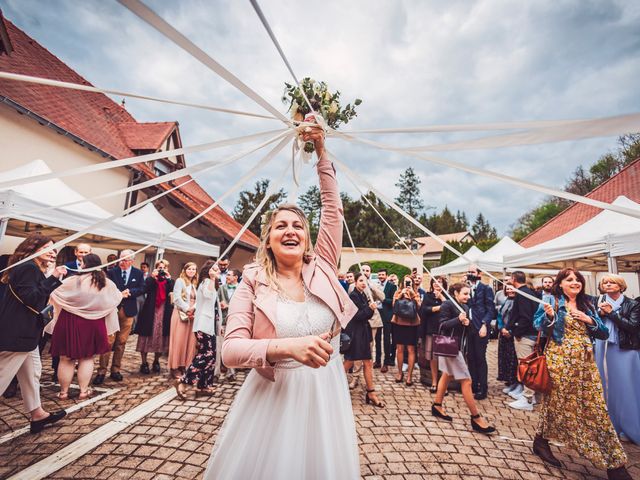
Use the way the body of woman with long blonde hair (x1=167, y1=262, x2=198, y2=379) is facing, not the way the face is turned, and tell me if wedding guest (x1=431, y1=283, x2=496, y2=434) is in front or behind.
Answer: in front

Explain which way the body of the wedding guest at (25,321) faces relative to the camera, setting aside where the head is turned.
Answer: to the viewer's right

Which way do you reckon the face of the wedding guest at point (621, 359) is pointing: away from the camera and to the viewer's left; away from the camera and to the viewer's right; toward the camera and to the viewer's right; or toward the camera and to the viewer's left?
toward the camera and to the viewer's left

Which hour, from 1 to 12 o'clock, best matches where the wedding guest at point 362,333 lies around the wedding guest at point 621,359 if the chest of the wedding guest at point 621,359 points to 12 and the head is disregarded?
the wedding guest at point 362,333 is roughly at 1 o'clock from the wedding guest at point 621,359.

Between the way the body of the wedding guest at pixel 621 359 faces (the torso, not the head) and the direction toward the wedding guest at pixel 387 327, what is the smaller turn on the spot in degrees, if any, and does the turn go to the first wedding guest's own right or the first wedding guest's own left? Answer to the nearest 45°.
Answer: approximately 45° to the first wedding guest's own right

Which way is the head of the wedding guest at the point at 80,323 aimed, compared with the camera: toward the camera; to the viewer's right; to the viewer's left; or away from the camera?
away from the camera

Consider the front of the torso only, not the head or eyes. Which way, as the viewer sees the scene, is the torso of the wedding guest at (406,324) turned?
toward the camera

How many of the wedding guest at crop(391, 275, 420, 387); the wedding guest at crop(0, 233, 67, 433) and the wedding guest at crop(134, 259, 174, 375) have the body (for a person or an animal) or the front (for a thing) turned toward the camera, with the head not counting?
2

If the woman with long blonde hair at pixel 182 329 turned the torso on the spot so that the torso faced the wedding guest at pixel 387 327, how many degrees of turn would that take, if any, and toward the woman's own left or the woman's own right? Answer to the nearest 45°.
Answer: approximately 45° to the woman's own left

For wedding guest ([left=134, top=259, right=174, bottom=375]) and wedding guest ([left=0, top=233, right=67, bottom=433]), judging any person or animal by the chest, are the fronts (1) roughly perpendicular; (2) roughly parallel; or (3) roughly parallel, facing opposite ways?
roughly perpendicular

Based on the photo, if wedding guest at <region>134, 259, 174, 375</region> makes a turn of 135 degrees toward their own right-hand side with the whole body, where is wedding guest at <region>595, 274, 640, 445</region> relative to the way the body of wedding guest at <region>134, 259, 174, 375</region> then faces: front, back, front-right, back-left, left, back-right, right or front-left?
back

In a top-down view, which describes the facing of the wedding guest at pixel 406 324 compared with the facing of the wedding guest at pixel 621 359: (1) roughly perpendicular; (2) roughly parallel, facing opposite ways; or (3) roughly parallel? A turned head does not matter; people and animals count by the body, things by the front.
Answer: roughly perpendicular

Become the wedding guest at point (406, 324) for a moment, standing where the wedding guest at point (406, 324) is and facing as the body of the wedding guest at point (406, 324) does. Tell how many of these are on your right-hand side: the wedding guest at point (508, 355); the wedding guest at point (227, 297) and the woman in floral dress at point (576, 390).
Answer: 1
